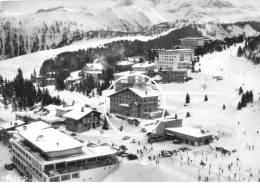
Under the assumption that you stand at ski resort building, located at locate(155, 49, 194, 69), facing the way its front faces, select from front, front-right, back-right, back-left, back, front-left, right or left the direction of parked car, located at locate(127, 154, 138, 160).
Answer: front

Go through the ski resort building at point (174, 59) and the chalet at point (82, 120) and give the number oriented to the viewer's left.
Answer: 0

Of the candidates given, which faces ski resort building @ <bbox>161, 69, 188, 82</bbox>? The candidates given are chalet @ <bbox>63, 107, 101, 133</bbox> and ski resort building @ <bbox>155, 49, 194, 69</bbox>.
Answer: ski resort building @ <bbox>155, 49, 194, 69</bbox>

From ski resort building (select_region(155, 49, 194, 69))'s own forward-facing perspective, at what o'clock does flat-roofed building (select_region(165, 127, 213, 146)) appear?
The flat-roofed building is roughly at 12 o'clock from the ski resort building.

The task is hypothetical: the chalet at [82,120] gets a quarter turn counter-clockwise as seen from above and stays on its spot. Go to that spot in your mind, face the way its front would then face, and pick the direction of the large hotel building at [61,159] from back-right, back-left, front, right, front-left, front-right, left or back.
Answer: back-right

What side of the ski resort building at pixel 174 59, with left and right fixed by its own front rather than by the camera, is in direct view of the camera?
front

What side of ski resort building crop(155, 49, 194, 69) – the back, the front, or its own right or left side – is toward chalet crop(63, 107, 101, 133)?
front

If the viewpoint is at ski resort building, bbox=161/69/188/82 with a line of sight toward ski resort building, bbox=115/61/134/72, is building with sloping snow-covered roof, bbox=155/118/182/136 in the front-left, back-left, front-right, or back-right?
back-left

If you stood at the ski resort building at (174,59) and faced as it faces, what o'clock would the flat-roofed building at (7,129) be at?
The flat-roofed building is roughly at 1 o'clock from the ski resort building.

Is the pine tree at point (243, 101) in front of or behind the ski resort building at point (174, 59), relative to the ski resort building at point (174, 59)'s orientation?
in front

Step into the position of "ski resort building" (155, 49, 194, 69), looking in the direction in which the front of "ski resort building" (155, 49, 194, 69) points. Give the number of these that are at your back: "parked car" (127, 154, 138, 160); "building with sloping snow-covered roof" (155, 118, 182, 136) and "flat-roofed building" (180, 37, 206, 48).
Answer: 1

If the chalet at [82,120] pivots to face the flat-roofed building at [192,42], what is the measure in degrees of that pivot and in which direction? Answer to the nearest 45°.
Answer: approximately 90° to its left

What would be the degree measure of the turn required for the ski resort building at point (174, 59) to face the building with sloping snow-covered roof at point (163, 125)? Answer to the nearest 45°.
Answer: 0° — it already faces it

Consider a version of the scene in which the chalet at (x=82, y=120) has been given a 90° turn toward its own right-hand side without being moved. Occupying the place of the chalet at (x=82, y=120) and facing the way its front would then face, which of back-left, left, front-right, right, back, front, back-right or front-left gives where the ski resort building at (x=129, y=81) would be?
back
